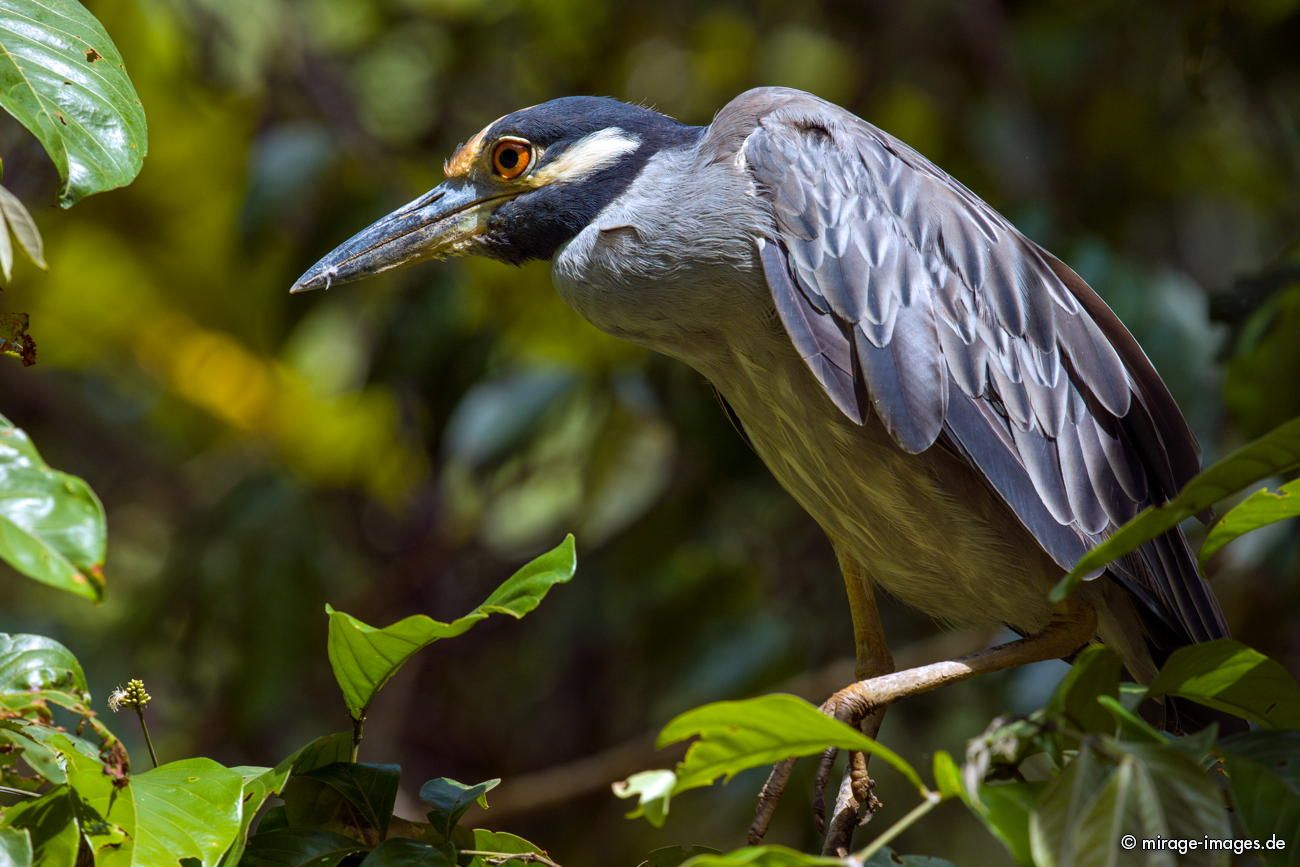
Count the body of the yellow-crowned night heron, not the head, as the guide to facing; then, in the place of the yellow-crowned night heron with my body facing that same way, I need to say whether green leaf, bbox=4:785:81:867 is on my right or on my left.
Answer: on my left

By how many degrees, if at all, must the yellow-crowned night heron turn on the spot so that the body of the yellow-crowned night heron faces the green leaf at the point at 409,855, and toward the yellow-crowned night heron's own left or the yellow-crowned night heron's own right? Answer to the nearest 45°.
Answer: approximately 45° to the yellow-crowned night heron's own left

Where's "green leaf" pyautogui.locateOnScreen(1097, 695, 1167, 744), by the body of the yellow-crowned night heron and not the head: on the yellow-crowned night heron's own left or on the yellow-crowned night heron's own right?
on the yellow-crowned night heron's own left

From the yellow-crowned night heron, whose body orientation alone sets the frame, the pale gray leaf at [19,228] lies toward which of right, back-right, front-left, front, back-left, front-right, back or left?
front-left

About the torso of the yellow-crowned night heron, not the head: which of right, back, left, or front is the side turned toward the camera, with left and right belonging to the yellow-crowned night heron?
left

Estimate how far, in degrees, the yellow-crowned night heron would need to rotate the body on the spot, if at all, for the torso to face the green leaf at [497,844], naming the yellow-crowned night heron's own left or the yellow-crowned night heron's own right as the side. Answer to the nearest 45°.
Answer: approximately 45° to the yellow-crowned night heron's own left

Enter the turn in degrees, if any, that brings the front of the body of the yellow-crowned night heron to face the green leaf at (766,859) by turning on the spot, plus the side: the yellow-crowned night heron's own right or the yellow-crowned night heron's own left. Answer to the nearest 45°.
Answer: approximately 90° to the yellow-crowned night heron's own left

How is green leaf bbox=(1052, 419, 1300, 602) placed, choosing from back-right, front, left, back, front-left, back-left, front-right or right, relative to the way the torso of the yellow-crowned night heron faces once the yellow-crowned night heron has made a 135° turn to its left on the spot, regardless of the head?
front-left

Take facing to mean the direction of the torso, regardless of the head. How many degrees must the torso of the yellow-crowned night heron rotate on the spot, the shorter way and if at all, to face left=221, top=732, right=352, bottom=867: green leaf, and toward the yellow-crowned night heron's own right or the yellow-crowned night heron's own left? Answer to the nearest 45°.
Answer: approximately 45° to the yellow-crowned night heron's own left

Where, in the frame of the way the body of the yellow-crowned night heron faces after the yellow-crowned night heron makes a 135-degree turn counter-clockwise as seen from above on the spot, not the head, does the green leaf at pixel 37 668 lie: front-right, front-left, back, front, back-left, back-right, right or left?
right

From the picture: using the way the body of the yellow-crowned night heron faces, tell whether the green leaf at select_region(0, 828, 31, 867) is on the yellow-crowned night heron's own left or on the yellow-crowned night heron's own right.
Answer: on the yellow-crowned night heron's own left
